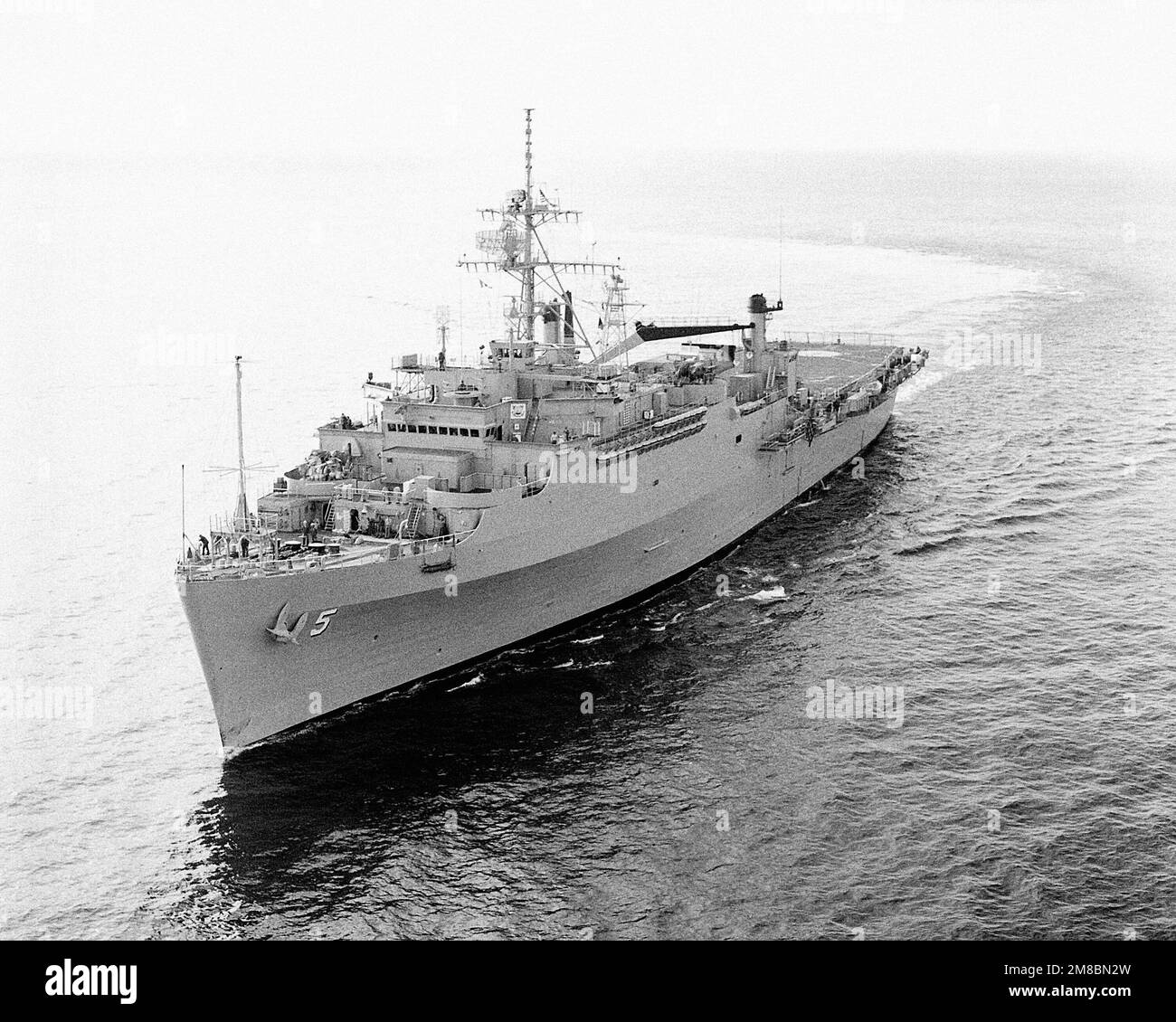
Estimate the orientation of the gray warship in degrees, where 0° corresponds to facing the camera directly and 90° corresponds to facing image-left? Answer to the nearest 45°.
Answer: approximately 45°
